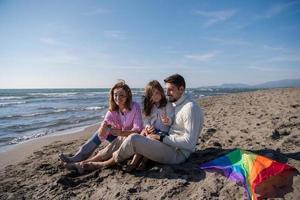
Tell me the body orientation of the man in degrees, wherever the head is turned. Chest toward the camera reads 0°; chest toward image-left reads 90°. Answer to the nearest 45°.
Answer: approximately 90°

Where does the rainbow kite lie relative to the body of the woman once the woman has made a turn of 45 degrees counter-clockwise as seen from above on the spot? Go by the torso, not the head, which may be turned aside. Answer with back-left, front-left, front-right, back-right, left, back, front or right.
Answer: front-left

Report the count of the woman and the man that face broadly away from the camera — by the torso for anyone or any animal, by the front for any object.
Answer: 0

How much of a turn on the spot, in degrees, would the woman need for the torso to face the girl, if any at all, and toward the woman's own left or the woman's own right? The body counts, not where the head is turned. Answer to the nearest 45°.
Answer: approximately 90° to the woman's own left

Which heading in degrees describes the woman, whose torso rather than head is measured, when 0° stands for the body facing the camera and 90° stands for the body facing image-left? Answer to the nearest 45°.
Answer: approximately 45°

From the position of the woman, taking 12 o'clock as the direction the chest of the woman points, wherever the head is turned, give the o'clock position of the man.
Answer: The man is roughly at 9 o'clock from the woman.

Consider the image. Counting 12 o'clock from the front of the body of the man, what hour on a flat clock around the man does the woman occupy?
The woman is roughly at 1 o'clock from the man.
